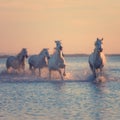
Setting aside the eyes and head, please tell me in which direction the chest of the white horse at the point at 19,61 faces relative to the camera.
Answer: to the viewer's right

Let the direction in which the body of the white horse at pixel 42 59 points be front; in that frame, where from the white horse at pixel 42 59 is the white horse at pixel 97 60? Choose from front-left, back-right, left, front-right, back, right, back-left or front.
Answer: front

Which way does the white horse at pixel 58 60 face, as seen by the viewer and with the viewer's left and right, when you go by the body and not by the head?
facing the viewer and to the right of the viewer

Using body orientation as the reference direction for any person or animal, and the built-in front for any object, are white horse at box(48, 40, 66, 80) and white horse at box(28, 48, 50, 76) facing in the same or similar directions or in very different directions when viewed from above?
same or similar directions

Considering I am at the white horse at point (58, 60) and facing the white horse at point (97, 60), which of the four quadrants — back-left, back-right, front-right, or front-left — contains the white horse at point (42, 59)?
back-left

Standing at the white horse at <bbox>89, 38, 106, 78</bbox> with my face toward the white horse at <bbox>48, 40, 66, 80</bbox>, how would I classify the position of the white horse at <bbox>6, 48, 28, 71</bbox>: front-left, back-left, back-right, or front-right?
front-right

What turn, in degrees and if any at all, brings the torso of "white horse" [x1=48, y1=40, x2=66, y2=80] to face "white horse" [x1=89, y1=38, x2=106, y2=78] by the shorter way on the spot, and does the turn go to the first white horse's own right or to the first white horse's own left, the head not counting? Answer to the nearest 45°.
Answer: approximately 45° to the first white horse's own left
